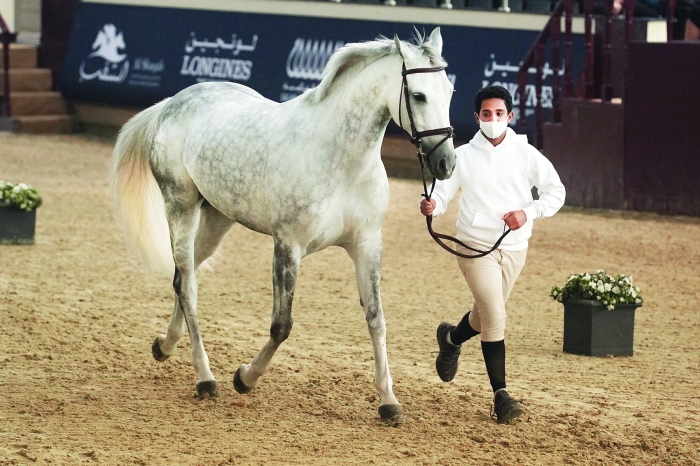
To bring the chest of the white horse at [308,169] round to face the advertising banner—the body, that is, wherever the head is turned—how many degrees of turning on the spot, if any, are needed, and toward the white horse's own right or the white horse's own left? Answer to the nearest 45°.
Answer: approximately 135° to the white horse's own left

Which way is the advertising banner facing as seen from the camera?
toward the camera

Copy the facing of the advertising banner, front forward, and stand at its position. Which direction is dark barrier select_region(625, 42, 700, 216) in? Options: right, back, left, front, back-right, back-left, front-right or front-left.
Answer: front-left

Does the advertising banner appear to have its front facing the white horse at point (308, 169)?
yes

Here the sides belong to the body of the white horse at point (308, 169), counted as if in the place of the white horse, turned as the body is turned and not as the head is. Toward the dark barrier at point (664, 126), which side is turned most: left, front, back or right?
left

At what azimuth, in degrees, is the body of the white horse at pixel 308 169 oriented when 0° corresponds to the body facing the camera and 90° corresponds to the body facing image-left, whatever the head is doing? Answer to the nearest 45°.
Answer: approximately 315°

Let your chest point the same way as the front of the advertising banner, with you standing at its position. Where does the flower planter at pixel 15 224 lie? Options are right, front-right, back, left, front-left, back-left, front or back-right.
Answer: front

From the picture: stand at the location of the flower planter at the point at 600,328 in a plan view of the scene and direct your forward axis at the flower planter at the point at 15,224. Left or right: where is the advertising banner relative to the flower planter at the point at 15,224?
right

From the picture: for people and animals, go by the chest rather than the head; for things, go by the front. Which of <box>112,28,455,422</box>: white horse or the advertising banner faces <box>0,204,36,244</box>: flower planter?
the advertising banner

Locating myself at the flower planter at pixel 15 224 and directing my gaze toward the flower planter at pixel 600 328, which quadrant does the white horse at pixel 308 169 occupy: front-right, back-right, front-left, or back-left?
front-right

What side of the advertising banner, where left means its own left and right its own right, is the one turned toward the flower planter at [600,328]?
front

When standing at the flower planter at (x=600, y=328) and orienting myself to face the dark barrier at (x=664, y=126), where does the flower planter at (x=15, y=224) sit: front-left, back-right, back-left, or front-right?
front-left
